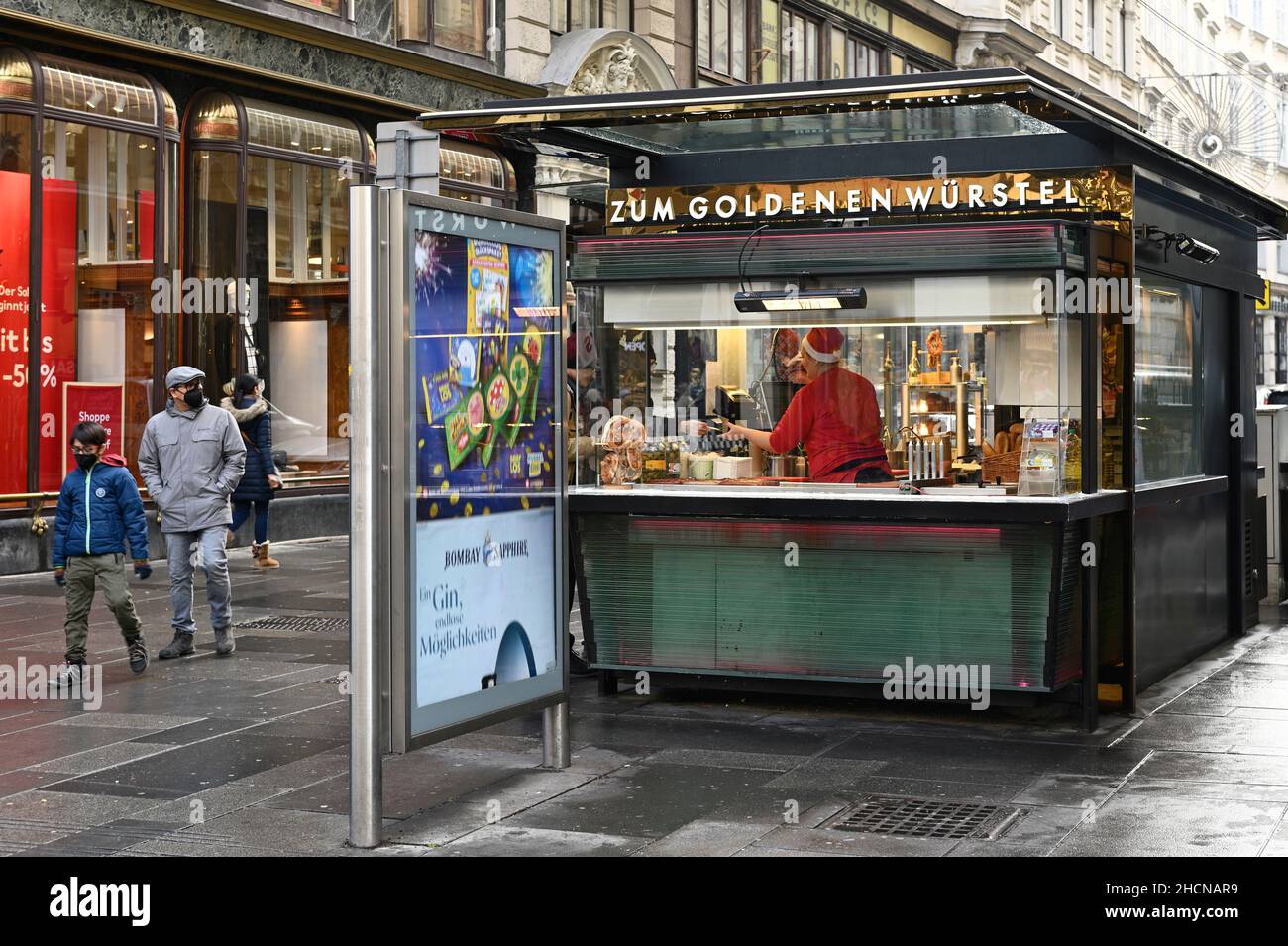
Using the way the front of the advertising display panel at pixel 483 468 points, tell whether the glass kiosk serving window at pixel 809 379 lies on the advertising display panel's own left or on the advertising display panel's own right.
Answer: on the advertising display panel's own left

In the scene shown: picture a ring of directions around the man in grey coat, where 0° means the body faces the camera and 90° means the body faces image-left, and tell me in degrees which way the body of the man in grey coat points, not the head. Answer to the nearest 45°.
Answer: approximately 0°

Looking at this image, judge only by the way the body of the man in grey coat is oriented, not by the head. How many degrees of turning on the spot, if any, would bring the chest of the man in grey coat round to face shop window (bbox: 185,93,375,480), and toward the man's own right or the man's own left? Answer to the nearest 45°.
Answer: approximately 180°

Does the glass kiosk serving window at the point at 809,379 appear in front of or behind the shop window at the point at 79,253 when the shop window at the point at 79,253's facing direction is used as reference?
in front

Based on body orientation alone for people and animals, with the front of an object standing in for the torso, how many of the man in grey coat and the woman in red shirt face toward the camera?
1

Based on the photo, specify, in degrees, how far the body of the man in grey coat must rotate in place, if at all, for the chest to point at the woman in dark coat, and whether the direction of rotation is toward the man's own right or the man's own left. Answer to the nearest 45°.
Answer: approximately 180°

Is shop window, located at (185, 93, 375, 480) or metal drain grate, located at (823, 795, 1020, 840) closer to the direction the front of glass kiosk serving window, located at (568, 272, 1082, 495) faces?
the metal drain grate

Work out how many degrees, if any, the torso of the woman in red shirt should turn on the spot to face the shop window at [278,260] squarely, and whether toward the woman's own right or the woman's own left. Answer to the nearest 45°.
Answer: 0° — they already face it

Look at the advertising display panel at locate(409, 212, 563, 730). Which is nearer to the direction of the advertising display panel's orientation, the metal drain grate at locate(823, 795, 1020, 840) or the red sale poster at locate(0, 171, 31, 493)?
the metal drain grate

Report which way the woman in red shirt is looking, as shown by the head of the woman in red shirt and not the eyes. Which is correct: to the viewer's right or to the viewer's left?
to the viewer's left

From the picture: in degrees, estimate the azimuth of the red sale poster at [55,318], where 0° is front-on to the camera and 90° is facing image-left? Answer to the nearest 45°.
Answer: approximately 315°
